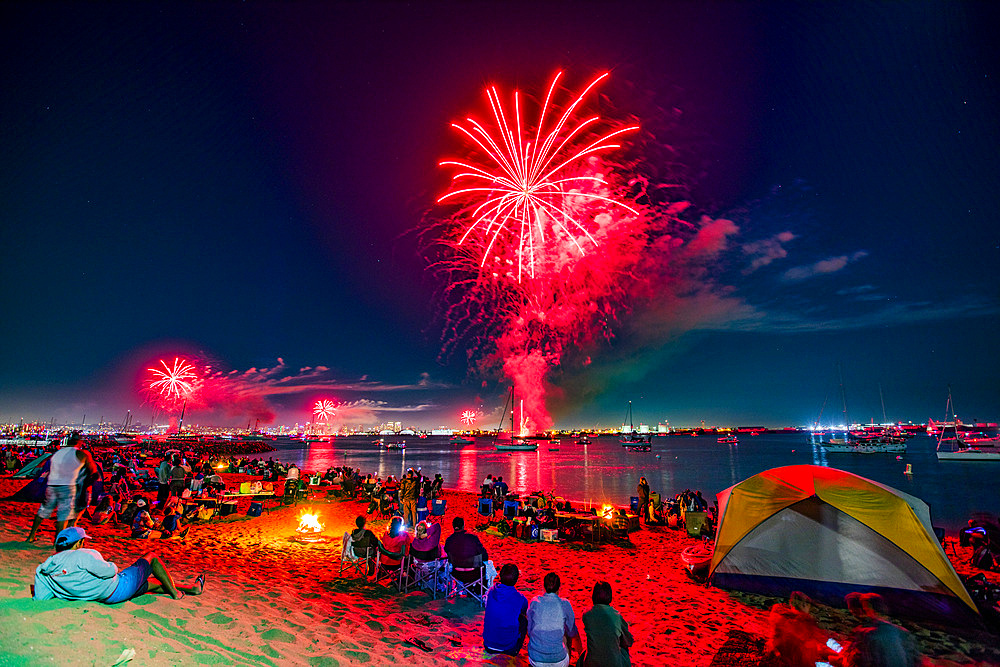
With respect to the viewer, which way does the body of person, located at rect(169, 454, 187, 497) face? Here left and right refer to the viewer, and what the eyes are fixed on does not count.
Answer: facing away from the viewer

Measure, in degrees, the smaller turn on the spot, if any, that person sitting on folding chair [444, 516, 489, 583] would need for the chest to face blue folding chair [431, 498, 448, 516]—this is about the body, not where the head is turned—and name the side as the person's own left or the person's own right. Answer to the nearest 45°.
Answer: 0° — they already face it

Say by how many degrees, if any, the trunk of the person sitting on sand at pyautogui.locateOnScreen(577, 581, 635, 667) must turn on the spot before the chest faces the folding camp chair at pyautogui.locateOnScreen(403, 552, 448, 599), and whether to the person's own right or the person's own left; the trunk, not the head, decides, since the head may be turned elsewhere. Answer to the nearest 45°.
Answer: approximately 45° to the person's own left

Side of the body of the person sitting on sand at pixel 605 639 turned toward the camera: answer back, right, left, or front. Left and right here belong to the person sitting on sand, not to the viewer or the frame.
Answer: back

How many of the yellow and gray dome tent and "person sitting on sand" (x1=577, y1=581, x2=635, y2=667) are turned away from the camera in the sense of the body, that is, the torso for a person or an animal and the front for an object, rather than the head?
1

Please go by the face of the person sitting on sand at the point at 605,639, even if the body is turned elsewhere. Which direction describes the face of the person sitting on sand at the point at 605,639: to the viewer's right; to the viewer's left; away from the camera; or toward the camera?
away from the camera

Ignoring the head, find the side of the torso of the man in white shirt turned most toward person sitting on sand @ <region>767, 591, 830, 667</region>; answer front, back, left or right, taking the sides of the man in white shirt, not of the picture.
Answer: right

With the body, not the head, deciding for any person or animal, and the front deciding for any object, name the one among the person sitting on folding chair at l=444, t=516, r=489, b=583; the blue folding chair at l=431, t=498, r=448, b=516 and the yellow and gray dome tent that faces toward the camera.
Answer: the yellow and gray dome tent

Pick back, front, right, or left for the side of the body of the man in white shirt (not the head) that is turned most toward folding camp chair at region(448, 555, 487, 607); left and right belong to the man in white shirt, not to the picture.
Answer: right

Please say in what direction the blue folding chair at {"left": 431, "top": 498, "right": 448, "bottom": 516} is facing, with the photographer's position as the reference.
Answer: facing away from the viewer

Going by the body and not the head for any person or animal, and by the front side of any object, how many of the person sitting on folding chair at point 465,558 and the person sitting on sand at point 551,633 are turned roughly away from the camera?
2

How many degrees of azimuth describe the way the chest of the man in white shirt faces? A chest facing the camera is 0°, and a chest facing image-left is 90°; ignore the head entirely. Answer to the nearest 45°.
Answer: approximately 225°

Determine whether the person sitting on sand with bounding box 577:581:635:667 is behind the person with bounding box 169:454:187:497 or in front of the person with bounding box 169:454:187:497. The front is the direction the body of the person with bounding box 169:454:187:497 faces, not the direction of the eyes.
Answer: behind

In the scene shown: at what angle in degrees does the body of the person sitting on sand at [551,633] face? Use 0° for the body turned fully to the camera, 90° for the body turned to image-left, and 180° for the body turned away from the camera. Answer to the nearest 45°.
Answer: approximately 180°

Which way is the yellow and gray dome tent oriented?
toward the camera

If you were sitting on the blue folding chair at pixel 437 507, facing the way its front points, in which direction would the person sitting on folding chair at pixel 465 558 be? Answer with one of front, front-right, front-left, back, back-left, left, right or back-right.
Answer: back
